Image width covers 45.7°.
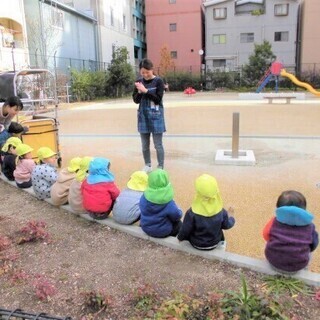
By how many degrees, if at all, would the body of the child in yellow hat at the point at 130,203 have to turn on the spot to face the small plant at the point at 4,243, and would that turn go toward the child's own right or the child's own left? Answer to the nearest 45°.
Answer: approximately 135° to the child's own left

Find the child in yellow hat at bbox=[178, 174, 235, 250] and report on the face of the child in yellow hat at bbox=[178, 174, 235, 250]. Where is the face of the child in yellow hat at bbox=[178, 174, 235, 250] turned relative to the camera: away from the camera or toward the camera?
away from the camera

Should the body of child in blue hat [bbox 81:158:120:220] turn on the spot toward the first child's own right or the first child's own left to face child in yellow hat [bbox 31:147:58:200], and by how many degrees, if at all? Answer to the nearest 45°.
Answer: approximately 90° to the first child's own left

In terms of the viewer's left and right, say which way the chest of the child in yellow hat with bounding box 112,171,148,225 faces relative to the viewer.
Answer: facing away from the viewer and to the right of the viewer

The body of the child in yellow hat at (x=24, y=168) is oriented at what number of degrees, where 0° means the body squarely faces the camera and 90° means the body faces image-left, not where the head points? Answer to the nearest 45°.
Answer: approximately 225°

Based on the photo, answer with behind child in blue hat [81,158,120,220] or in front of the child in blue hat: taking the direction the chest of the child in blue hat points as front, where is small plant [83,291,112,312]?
behind

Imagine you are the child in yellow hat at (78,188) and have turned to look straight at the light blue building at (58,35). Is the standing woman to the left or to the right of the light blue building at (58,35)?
right

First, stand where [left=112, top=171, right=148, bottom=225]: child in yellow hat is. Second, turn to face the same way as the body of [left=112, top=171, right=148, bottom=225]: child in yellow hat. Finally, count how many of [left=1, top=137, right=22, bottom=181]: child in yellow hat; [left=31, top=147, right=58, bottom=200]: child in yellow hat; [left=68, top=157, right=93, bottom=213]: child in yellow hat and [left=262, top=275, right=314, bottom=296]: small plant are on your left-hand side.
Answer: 3

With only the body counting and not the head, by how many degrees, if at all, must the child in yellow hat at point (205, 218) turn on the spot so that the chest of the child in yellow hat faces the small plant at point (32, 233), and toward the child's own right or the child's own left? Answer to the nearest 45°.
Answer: approximately 90° to the child's own left

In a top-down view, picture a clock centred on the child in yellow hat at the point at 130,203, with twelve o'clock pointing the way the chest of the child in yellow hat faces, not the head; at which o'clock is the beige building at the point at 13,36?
The beige building is roughly at 10 o'clock from the child in yellow hat.

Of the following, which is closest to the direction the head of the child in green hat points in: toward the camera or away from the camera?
away from the camera

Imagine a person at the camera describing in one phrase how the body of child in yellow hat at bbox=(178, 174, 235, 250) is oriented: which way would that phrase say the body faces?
away from the camera

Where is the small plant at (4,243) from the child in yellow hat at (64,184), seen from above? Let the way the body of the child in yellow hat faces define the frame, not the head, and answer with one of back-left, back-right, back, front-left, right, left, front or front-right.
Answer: back
